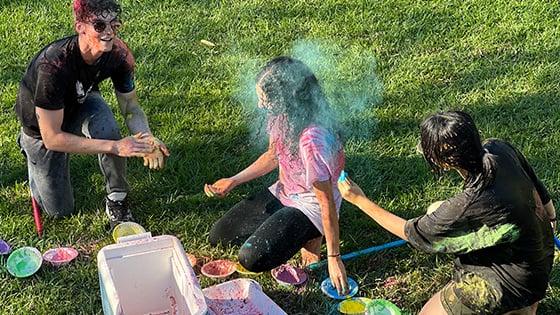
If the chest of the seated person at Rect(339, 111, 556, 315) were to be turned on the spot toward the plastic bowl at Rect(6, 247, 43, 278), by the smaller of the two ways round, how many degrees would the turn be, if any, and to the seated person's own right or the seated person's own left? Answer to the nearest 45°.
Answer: approximately 45° to the seated person's own left

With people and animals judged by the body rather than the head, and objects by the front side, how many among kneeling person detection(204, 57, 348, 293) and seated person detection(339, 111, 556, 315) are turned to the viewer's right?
0

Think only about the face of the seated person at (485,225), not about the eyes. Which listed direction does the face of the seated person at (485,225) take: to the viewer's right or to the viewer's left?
to the viewer's left

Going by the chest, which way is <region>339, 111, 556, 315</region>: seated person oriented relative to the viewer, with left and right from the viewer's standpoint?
facing away from the viewer and to the left of the viewer

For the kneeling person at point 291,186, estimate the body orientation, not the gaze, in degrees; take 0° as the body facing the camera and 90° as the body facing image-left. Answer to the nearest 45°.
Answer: approximately 45°

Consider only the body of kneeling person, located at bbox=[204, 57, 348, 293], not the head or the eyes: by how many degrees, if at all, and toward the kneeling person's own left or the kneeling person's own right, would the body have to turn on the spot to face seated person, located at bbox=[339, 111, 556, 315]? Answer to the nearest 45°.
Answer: approximately 90° to the kneeling person's own left

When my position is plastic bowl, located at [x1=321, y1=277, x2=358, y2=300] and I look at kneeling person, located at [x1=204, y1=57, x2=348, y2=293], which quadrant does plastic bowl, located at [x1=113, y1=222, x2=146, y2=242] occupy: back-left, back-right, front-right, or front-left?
front-left

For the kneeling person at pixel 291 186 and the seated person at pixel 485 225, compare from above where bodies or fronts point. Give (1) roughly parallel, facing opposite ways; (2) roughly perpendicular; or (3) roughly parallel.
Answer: roughly perpendicular
